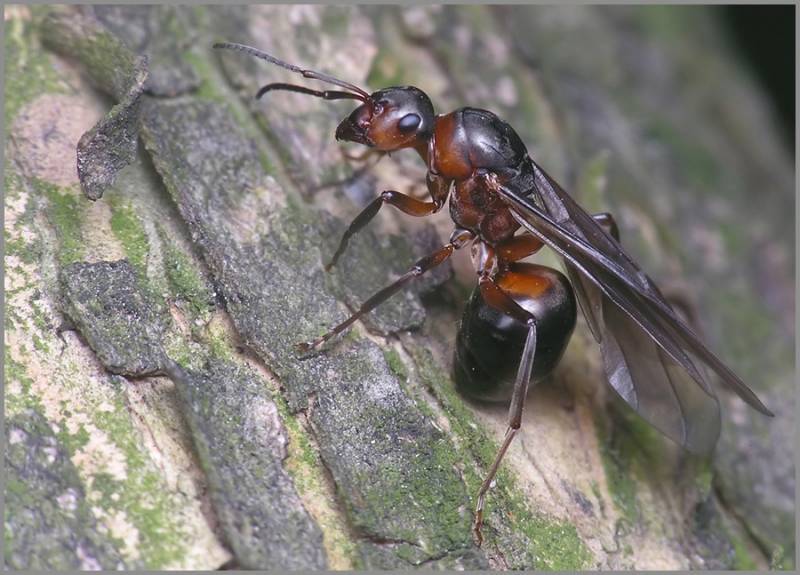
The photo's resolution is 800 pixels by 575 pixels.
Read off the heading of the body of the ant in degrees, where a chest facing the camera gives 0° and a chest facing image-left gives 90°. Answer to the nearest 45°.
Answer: approximately 90°
